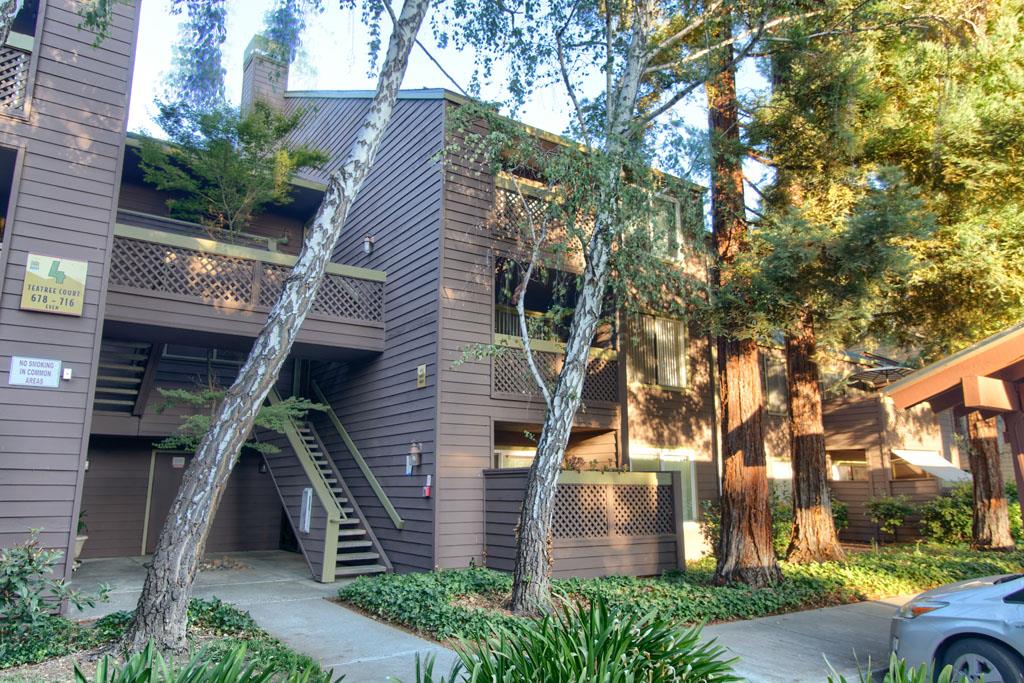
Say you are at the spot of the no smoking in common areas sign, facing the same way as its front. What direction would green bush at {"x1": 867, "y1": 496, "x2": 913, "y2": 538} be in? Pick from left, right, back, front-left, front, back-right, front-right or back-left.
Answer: left

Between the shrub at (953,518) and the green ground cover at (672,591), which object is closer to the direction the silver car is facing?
the green ground cover

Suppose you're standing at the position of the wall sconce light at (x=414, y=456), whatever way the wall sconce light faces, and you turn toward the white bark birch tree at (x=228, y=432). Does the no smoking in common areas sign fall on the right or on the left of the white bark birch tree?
right

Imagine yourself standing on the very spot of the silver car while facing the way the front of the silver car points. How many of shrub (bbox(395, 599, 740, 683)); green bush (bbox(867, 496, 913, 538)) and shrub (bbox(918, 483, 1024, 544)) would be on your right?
2

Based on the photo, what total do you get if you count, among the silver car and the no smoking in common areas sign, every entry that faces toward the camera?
1

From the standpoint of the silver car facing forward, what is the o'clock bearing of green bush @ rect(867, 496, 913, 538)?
The green bush is roughly at 3 o'clock from the silver car.

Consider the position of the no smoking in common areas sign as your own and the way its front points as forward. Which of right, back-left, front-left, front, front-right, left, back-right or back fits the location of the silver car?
front-left

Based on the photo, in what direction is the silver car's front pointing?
to the viewer's left

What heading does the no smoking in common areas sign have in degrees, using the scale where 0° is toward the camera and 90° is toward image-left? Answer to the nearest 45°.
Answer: approximately 0°
